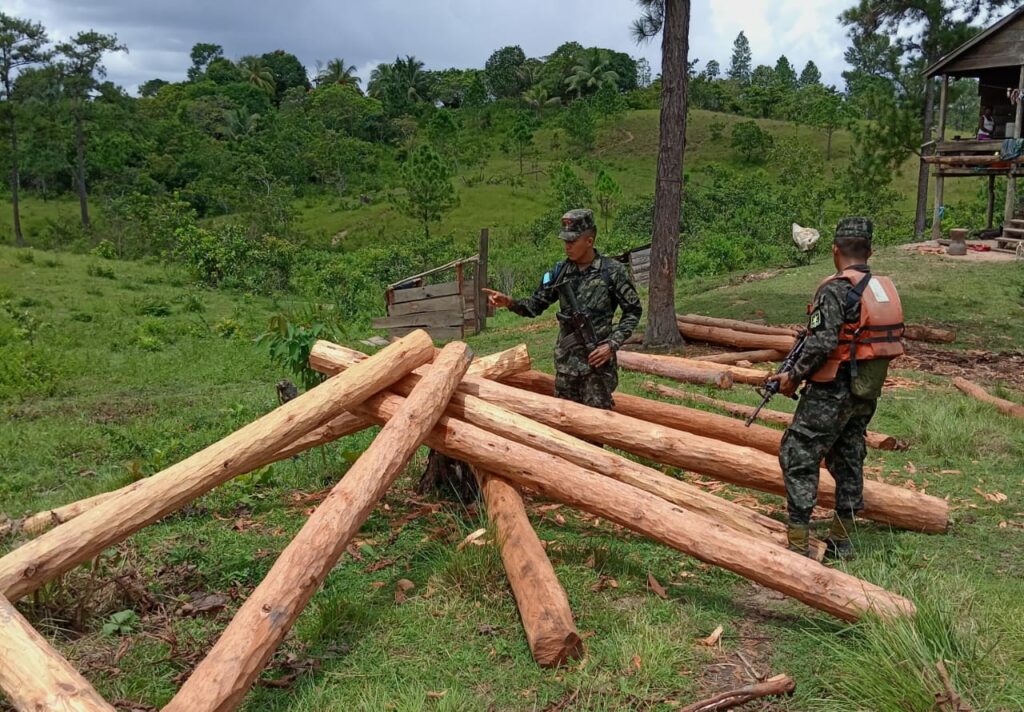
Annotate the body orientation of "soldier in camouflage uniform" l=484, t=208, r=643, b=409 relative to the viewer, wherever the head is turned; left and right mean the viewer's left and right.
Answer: facing the viewer and to the left of the viewer

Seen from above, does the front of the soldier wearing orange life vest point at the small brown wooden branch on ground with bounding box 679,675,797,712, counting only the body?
no

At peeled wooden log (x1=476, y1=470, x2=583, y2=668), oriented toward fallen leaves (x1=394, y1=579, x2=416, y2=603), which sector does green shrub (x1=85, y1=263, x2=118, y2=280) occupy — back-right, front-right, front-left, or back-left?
front-right

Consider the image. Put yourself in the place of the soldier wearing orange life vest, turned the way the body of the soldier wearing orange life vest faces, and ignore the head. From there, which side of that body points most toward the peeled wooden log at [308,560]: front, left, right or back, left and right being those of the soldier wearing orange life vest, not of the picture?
left

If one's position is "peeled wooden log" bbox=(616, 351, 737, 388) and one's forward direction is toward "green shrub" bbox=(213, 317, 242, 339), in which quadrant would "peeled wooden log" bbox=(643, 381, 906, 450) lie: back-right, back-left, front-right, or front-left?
back-left

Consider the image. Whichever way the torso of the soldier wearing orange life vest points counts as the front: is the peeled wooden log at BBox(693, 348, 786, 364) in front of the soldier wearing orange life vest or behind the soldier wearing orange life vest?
in front

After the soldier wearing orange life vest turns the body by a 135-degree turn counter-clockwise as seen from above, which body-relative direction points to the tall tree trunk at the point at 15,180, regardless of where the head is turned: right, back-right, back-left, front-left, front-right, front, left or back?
back-right

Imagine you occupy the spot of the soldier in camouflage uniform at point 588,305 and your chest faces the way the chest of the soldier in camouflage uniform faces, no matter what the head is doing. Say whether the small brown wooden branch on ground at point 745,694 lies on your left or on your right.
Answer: on your left

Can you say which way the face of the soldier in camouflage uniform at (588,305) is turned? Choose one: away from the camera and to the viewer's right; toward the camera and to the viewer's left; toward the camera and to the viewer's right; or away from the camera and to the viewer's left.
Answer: toward the camera and to the viewer's left

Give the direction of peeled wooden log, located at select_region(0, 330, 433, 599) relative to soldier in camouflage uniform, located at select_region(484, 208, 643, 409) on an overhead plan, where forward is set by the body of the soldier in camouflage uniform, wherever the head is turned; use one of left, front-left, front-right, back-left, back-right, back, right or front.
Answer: front

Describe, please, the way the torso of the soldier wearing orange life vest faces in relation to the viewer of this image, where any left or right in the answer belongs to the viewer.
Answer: facing away from the viewer and to the left of the viewer

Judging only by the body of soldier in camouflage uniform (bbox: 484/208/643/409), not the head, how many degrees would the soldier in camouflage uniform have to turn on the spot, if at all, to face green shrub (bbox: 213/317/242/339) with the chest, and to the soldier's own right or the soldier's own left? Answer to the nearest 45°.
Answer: approximately 90° to the soldier's own right

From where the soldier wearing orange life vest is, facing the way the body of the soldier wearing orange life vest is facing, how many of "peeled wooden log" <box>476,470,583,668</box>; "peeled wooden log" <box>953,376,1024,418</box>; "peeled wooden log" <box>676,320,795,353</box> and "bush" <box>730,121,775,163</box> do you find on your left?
1

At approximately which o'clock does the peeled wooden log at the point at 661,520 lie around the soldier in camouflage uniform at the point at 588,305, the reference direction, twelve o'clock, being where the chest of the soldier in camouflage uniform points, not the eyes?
The peeled wooden log is roughly at 10 o'clock from the soldier in camouflage uniform.

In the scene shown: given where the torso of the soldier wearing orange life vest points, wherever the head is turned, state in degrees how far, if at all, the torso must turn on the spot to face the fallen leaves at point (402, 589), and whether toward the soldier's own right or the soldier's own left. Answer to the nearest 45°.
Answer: approximately 90° to the soldier's own left

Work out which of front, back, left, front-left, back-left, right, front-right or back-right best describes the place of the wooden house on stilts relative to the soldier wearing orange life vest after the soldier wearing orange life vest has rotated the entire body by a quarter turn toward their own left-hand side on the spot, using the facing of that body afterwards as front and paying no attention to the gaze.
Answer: back-right

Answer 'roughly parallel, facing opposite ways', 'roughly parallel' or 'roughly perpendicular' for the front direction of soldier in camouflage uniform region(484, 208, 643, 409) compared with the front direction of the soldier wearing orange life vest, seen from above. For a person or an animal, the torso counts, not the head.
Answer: roughly perpendicular
